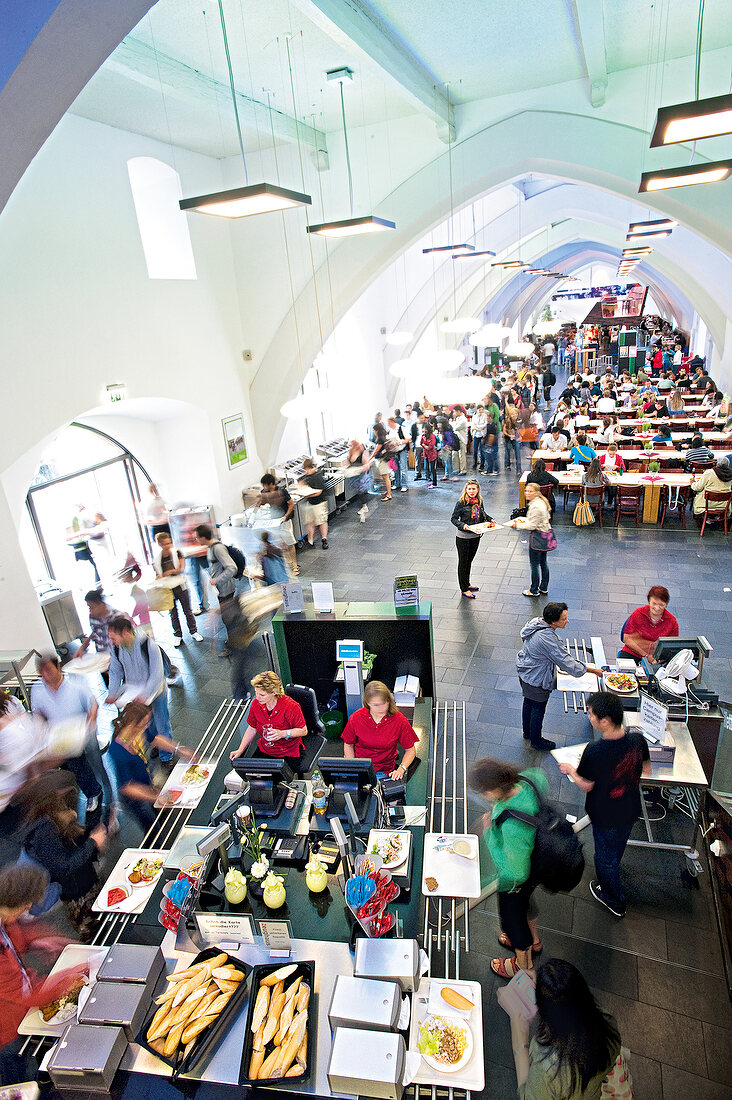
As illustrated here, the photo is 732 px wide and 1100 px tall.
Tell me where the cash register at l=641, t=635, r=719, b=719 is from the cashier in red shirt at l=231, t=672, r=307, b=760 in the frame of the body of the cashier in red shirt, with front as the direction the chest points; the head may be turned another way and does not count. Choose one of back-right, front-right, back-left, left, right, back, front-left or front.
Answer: back-left

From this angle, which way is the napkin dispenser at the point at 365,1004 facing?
to the viewer's right

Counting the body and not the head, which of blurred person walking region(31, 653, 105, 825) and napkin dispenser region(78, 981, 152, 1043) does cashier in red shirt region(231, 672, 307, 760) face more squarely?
the napkin dispenser

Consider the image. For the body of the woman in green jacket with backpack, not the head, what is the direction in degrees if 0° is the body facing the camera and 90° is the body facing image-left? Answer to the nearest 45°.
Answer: approximately 90°

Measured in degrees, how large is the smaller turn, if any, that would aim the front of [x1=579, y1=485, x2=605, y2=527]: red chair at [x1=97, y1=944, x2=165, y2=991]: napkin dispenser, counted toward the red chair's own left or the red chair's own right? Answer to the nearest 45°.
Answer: approximately 180°

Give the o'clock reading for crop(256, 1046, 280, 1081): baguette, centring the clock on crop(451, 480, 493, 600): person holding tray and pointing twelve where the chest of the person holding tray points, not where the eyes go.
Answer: The baguette is roughly at 2 o'clock from the person holding tray.

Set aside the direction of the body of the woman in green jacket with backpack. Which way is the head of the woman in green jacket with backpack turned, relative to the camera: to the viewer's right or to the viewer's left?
to the viewer's left

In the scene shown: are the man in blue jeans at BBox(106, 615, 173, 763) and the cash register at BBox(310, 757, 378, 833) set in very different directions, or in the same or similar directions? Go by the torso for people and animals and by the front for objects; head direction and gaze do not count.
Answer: very different directions

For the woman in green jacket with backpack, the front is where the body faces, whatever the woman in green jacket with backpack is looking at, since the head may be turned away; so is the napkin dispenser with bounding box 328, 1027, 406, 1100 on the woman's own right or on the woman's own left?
on the woman's own left

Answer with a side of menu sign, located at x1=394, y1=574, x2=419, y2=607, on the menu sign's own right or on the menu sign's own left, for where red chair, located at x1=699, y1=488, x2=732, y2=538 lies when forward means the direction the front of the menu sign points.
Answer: on the menu sign's own left

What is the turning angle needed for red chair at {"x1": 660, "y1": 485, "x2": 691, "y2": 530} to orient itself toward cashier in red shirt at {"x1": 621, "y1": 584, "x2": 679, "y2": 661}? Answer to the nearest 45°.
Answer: approximately 180°

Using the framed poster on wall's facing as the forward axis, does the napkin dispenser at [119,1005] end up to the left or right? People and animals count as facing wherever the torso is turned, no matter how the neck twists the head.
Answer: on its right

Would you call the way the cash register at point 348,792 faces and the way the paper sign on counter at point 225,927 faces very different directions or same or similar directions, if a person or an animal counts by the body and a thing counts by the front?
very different directions

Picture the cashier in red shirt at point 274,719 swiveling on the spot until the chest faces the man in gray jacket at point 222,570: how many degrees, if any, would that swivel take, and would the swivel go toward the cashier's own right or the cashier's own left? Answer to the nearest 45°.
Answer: approximately 135° to the cashier's own right

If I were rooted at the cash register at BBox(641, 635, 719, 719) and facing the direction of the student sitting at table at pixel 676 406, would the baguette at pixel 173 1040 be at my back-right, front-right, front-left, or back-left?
back-left
